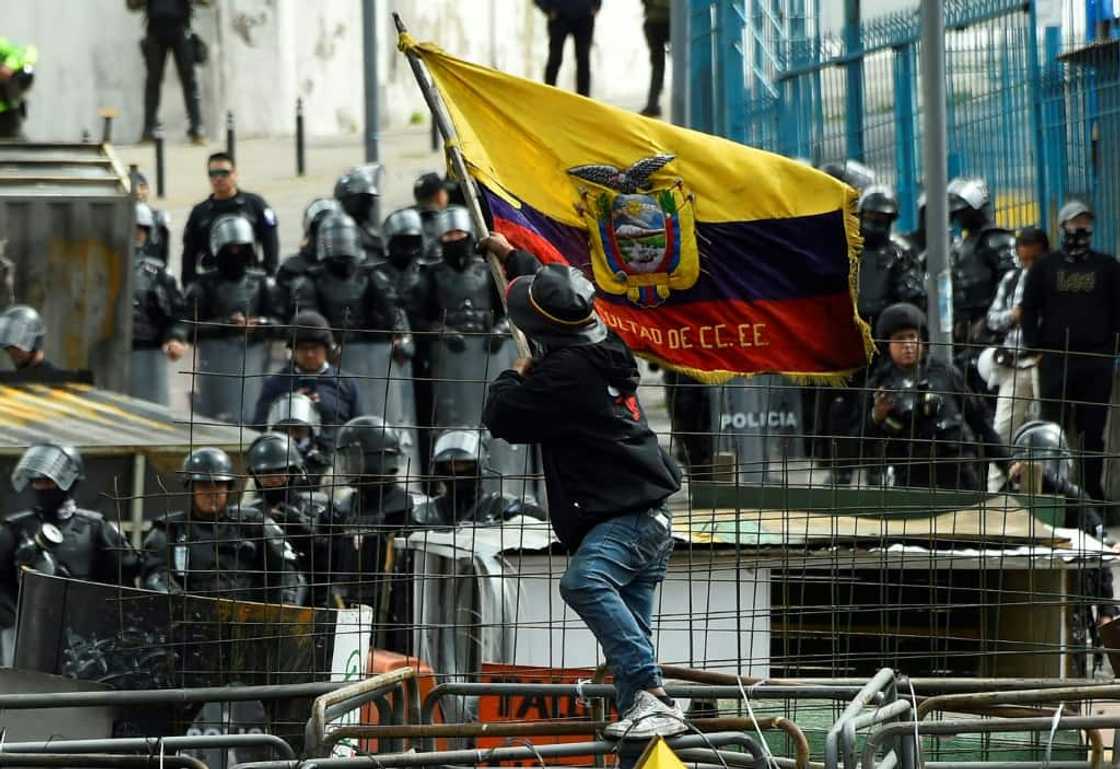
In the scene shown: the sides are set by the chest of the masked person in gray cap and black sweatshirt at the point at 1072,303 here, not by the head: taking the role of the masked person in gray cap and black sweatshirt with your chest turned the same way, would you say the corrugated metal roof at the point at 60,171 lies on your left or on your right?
on your right

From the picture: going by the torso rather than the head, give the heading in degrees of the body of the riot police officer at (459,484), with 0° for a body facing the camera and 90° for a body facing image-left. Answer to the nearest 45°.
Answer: approximately 0°

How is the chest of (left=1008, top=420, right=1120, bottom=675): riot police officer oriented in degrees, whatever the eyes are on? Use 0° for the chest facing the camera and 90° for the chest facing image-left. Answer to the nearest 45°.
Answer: approximately 45°

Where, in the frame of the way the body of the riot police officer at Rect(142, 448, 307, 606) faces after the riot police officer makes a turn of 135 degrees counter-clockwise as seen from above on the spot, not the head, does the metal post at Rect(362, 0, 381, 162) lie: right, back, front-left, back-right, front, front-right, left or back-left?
front-left

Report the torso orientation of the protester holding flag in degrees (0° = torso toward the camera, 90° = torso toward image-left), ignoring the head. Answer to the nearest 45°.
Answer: approximately 135°

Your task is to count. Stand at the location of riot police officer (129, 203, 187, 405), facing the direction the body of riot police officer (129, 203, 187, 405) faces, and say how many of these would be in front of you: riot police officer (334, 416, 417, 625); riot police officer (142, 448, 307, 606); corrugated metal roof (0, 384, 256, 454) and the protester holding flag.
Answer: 4

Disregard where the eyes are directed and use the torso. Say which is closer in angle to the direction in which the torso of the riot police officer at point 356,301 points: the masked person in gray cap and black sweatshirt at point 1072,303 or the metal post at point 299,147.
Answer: the masked person in gray cap and black sweatshirt

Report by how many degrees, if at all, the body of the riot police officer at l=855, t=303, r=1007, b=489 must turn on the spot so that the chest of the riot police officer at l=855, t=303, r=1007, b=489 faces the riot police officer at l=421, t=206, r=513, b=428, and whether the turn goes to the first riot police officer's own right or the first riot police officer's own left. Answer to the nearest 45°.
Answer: approximately 135° to the first riot police officer's own right
